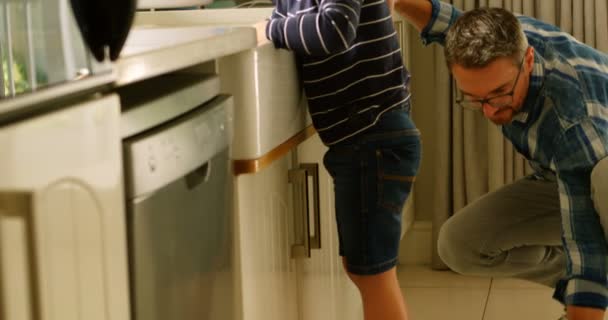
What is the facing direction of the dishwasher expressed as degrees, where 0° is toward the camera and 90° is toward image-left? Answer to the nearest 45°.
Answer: approximately 315°

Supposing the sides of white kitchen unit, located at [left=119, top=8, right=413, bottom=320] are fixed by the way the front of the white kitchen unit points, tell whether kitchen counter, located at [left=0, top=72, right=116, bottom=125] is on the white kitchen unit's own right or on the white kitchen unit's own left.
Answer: on the white kitchen unit's own right

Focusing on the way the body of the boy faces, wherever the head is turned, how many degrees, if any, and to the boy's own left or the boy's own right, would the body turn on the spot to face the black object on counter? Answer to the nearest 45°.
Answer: approximately 90° to the boy's own left

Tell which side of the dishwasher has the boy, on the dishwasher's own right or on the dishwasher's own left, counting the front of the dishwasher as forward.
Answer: on the dishwasher's own left

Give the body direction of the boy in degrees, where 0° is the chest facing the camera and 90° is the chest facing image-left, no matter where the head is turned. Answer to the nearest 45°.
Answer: approximately 90°
